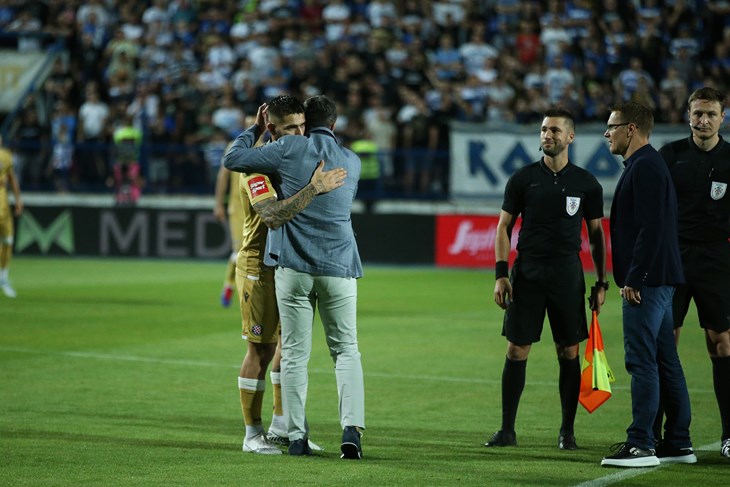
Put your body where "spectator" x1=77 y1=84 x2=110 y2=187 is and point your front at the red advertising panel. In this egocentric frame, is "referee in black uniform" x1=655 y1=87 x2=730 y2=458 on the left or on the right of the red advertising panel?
right

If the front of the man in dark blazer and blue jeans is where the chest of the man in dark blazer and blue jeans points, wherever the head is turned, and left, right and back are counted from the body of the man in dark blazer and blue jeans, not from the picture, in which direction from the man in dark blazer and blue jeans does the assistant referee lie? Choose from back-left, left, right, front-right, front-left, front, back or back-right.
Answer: front-right

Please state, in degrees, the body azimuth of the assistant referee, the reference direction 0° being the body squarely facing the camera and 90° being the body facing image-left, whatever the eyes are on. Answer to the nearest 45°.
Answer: approximately 0°

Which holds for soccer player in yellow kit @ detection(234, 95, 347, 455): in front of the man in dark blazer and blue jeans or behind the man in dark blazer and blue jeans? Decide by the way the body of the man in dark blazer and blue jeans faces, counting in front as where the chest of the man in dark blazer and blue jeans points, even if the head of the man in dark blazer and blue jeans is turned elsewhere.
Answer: in front

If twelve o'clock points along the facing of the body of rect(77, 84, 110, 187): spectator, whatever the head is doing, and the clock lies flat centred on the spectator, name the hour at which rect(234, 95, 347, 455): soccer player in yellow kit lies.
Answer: The soccer player in yellow kit is roughly at 12 o'clock from the spectator.

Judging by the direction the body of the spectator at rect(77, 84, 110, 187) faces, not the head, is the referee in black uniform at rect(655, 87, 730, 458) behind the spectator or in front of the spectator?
in front

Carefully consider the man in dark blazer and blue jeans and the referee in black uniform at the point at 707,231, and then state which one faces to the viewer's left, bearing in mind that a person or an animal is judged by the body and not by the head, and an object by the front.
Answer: the man in dark blazer and blue jeans

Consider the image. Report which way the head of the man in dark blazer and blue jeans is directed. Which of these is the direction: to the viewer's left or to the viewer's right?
to the viewer's left

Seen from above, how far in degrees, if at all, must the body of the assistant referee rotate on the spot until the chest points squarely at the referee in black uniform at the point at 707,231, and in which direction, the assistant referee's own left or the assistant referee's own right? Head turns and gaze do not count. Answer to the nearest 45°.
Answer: approximately 90° to the assistant referee's own left

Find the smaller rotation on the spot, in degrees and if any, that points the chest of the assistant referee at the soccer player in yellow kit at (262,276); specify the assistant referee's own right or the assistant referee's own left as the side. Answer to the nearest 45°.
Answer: approximately 90° to the assistant referee's own right

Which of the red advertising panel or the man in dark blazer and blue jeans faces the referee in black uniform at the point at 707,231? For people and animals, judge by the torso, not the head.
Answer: the red advertising panel
